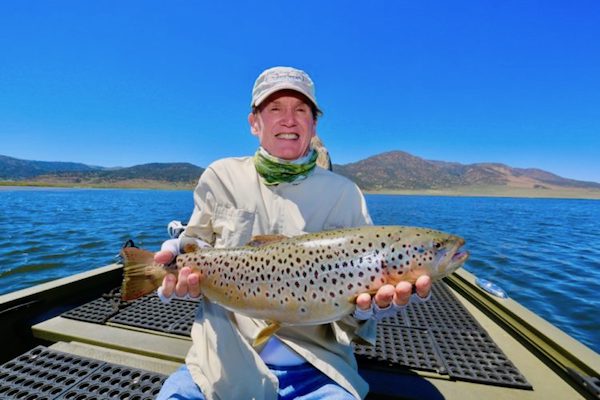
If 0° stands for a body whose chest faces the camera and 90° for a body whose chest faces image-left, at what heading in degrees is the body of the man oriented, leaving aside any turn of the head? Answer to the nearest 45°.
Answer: approximately 0°
